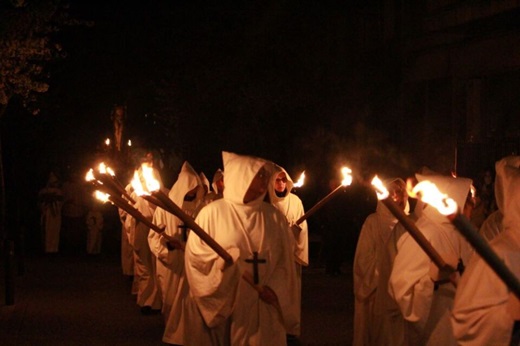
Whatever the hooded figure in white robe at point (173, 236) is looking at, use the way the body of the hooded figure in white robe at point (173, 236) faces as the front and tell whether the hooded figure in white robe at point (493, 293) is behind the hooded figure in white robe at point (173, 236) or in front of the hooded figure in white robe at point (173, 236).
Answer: in front

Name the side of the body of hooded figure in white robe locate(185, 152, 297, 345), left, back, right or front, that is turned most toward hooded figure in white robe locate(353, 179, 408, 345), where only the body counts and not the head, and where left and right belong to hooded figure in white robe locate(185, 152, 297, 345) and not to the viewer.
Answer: left

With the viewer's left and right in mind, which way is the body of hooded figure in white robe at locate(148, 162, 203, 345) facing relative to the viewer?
facing the viewer and to the right of the viewer

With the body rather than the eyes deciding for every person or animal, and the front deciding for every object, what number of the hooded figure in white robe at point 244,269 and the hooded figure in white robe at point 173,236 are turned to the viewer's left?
0

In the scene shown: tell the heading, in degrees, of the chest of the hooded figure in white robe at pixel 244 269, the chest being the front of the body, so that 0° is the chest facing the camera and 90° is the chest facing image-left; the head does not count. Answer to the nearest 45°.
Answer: approximately 315°

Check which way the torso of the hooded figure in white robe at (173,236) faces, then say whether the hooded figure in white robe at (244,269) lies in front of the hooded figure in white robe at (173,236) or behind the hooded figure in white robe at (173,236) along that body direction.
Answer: in front

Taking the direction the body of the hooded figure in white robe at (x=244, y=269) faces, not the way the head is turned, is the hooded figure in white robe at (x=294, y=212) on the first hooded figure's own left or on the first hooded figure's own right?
on the first hooded figure's own left

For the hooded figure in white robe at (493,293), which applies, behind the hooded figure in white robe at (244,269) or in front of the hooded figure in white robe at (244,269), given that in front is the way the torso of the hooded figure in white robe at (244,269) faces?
in front
